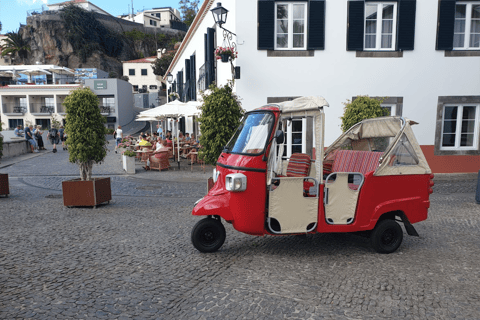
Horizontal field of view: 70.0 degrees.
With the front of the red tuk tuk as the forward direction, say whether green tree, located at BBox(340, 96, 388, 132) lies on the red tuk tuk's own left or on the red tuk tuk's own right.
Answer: on the red tuk tuk's own right

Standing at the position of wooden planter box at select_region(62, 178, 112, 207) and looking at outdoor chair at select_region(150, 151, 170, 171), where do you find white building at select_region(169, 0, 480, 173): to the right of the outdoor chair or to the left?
right

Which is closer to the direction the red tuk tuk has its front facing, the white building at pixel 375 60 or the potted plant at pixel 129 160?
the potted plant

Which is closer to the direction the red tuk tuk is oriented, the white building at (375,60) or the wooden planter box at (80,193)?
the wooden planter box

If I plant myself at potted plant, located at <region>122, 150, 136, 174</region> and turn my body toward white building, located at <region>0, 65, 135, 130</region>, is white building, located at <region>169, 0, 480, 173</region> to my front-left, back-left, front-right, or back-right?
back-right

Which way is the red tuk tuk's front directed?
to the viewer's left

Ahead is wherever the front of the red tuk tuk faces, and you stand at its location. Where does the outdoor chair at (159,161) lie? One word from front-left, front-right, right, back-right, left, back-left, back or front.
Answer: front-right

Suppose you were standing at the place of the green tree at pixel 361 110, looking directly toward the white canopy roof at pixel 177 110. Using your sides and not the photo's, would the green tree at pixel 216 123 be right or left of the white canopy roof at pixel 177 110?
left

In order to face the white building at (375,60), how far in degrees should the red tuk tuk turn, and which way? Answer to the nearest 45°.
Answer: approximately 90° to its right

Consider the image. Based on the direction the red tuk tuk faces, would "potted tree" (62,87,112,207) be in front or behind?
in front

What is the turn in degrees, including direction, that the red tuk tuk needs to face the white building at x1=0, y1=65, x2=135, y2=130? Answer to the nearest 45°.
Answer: approximately 45° to its right

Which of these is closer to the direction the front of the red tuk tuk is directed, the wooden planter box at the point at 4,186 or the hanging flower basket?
the wooden planter box
